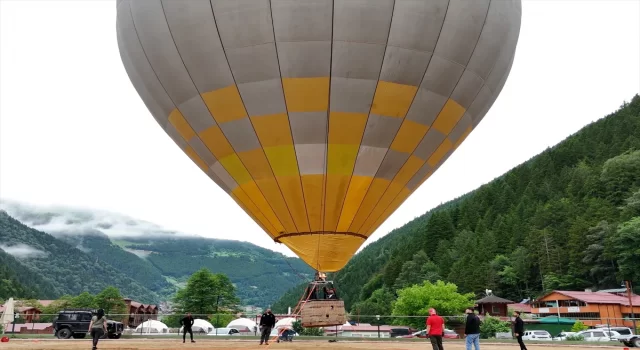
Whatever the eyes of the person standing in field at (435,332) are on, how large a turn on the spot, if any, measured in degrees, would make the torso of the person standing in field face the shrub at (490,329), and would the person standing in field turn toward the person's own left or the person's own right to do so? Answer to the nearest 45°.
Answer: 0° — they already face it

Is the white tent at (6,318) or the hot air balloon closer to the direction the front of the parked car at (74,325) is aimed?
the hot air balloon

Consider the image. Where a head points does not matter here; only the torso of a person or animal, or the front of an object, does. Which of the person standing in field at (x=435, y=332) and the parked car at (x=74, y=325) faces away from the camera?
the person standing in field

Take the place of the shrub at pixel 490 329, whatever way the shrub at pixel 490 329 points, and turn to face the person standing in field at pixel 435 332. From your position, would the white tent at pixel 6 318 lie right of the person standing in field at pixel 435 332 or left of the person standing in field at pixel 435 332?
right

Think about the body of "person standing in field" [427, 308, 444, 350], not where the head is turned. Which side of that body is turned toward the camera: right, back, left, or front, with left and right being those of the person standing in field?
back

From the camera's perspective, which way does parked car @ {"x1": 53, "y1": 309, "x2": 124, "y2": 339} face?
to the viewer's right

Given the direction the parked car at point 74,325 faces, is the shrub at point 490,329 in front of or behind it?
in front

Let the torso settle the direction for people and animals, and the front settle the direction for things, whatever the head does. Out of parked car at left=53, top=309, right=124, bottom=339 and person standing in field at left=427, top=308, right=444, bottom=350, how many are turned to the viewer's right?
1

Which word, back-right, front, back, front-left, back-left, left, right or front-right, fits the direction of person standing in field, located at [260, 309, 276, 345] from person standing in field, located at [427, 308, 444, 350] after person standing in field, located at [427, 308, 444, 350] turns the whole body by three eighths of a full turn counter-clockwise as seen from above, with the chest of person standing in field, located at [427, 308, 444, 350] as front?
right

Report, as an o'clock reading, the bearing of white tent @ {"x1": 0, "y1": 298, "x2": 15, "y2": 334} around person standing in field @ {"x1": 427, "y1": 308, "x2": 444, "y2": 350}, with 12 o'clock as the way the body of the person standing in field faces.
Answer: The white tent is roughly at 10 o'clock from the person standing in field.

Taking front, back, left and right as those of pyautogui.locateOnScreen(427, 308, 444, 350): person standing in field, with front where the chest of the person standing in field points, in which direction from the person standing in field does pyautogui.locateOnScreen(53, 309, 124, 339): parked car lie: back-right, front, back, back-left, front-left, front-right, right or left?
front-left
